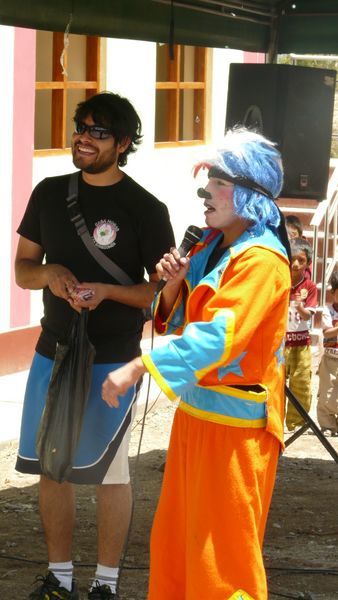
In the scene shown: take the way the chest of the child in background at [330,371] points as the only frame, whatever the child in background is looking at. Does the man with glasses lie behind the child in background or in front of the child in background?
in front

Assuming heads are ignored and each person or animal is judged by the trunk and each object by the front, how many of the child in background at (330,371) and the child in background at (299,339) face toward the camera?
2

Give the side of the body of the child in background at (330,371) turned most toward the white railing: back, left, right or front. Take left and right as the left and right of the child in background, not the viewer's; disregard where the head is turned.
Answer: back

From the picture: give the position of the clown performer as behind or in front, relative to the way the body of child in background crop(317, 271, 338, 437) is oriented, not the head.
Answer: in front

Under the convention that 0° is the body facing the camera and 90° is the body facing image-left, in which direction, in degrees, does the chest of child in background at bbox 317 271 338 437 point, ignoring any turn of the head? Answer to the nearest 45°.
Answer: approximately 0°

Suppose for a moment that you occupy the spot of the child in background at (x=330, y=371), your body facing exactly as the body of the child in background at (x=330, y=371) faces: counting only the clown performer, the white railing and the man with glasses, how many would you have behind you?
1

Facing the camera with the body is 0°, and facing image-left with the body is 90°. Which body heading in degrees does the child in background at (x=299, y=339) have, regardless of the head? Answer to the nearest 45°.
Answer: approximately 0°

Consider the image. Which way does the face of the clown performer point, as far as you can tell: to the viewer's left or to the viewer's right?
to the viewer's left
